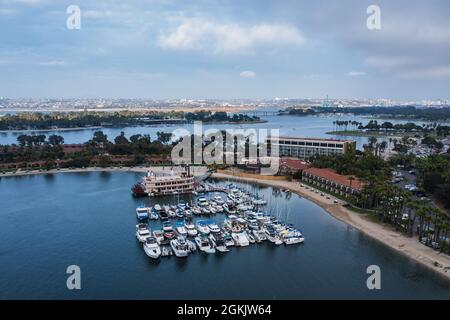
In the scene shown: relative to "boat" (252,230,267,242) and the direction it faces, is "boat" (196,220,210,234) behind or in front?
behind

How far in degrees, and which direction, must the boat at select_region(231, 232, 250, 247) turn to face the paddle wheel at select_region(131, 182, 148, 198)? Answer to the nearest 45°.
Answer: approximately 180°

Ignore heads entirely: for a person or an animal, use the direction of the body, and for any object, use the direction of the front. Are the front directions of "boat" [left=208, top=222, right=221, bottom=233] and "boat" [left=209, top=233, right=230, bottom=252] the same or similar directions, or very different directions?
same or similar directions

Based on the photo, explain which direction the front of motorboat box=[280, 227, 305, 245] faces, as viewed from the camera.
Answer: facing to the right of the viewer

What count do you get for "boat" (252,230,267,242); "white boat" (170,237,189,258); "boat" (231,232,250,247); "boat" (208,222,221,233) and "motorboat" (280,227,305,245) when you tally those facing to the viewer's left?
0

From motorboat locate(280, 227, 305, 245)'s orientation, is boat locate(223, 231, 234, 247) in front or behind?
behind

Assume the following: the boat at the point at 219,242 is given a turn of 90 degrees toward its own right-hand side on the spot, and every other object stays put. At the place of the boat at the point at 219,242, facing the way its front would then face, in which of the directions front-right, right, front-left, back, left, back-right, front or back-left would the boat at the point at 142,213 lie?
right

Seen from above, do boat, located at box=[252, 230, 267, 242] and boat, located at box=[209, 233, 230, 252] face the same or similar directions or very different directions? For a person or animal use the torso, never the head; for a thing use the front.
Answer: same or similar directions

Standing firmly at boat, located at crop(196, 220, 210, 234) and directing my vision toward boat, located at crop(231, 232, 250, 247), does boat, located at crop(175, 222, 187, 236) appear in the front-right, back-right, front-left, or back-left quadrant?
back-right

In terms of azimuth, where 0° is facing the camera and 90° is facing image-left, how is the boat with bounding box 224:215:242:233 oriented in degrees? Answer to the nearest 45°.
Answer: approximately 315°

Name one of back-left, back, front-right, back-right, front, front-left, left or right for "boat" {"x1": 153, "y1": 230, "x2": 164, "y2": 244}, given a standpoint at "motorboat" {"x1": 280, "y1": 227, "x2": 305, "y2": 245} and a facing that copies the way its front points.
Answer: back
